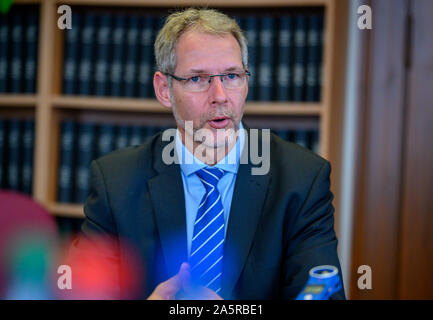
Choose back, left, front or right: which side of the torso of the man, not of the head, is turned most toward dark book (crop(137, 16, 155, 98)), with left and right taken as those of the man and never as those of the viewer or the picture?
back

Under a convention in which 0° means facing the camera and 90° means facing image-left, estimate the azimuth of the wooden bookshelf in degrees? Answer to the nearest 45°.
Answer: approximately 0°

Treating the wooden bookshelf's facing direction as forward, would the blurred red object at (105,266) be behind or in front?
in front
